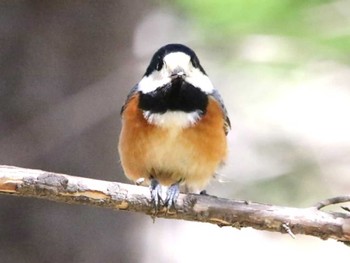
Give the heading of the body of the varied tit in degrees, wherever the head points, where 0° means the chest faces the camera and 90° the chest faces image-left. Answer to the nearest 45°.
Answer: approximately 0°
